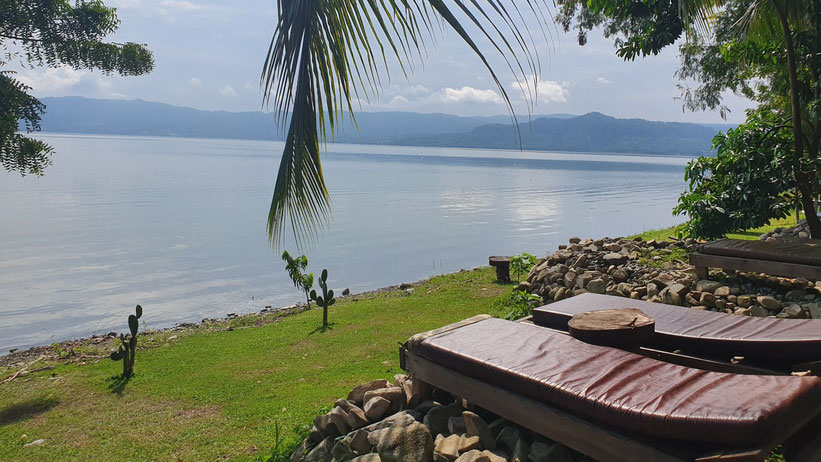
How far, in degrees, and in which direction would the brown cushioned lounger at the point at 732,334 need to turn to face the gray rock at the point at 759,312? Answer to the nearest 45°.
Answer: approximately 90° to its right

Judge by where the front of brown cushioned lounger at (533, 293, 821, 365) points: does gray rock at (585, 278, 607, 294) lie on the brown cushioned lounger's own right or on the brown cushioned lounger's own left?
on the brown cushioned lounger's own right

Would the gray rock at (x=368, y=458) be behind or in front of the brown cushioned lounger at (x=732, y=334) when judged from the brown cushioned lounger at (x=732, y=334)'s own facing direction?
in front

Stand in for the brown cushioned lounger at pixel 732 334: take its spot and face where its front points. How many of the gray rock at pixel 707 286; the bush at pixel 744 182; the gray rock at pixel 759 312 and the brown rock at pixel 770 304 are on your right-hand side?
4

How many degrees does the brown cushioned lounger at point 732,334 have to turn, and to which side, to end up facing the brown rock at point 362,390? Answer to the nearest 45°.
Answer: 0° — it already faces it

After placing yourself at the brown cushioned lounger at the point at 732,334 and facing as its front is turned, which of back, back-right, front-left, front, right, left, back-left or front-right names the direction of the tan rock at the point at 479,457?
front-left

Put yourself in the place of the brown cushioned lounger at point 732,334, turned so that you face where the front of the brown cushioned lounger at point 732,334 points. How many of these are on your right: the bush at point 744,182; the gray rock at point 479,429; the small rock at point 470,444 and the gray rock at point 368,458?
1

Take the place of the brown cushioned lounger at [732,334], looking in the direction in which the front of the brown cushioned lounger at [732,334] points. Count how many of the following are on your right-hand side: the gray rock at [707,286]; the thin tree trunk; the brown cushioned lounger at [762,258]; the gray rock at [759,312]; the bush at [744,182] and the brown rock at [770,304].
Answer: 6

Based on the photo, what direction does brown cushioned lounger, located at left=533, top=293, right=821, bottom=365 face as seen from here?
to the viewer's left

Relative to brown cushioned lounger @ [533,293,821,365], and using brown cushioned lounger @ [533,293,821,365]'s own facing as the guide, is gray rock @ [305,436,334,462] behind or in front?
in front

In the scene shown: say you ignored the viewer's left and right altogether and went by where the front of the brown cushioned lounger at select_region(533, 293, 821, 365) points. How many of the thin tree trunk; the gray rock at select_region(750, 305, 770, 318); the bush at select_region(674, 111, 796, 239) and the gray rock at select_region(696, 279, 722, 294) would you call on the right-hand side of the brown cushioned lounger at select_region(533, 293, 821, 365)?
4

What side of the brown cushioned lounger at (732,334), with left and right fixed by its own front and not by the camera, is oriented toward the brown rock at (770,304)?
right

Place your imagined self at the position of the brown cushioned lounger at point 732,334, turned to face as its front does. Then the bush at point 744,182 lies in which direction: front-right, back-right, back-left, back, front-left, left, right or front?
right

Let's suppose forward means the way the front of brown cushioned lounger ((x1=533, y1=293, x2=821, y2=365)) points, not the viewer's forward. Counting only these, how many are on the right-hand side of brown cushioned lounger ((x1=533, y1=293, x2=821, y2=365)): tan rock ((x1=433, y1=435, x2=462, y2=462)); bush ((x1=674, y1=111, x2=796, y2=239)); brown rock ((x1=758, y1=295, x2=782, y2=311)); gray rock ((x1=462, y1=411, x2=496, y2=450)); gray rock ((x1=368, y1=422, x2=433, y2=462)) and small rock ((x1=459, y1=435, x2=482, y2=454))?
2

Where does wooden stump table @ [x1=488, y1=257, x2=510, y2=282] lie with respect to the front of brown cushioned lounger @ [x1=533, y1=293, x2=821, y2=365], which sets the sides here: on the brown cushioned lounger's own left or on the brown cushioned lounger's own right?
on the brown cushioned lounger's own right

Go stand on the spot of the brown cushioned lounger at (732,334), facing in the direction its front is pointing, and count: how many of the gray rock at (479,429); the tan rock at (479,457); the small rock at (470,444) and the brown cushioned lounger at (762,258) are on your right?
1

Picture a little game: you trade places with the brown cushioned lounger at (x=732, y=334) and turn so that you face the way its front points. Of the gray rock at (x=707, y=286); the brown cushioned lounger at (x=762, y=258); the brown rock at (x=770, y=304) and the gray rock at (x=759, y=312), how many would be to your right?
4

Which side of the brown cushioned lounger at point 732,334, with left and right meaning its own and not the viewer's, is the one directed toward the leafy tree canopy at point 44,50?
front
